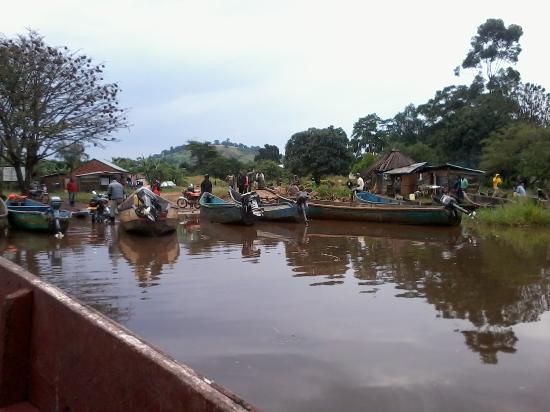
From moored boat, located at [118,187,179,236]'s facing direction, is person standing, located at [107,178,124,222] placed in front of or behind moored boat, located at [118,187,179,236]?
in front

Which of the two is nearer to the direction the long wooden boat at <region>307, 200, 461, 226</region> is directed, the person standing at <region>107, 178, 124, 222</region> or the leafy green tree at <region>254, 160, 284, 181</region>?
the person standing

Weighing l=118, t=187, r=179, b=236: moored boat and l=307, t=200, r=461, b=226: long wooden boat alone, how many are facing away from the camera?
1

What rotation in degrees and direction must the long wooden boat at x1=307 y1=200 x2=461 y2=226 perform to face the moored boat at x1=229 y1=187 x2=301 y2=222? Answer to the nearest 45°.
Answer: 0° — it already faces it

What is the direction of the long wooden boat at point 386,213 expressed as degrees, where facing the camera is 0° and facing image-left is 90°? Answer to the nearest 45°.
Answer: approximately 90°

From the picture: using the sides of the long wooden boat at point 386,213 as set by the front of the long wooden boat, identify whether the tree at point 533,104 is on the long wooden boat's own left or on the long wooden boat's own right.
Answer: on the long wooden boat's own right

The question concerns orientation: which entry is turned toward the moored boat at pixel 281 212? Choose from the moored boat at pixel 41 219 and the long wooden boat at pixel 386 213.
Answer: the long wooden boat

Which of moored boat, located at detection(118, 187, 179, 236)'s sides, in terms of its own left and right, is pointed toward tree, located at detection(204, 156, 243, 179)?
front

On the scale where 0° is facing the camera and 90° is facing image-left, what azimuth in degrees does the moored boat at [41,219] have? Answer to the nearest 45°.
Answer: approximately 135°

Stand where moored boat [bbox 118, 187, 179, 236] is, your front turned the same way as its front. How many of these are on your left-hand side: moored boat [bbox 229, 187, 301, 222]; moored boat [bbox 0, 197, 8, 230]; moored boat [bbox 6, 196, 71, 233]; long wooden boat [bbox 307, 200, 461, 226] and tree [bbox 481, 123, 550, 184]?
2

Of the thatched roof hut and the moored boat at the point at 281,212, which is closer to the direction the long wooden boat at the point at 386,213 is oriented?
the moored boat

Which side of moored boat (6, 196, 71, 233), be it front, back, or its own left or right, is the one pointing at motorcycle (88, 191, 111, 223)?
right
